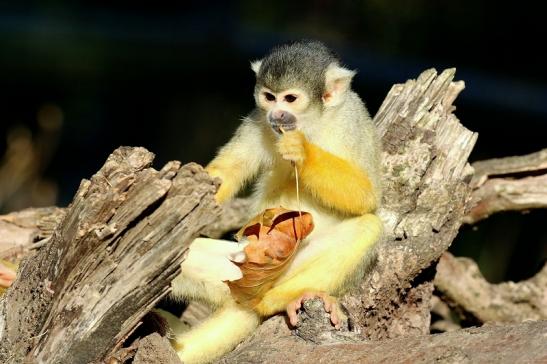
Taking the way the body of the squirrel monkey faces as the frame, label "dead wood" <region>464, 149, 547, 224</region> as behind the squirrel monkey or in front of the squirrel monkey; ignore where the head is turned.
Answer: behind

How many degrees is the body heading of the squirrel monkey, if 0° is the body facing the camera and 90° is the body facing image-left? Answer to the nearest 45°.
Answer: approximately 45°
